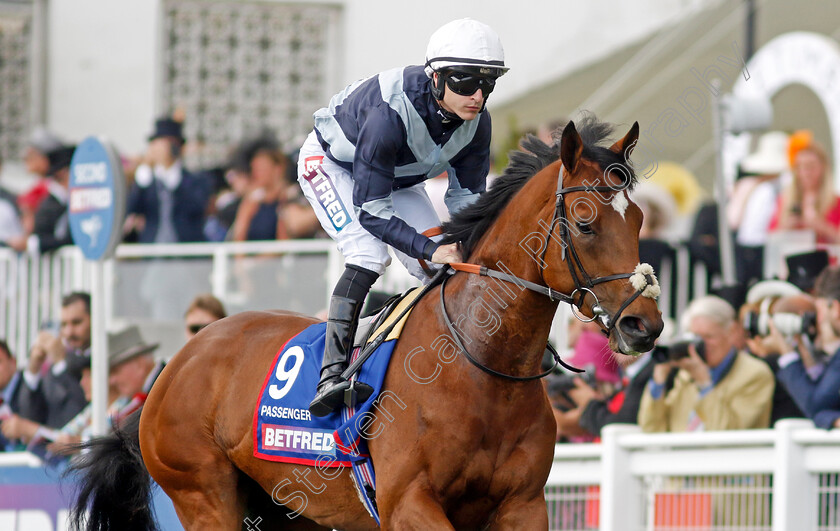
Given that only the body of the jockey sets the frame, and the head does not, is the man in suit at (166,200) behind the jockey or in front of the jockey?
behind

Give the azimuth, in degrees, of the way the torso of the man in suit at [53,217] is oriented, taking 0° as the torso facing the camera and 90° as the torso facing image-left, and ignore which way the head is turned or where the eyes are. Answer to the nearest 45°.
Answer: approximately 315°

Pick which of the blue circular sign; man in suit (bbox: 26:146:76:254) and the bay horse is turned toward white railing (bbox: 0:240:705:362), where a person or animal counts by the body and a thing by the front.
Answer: the man in suit

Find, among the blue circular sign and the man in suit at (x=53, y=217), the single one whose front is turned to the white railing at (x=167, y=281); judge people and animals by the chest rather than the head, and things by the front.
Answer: the man in suit

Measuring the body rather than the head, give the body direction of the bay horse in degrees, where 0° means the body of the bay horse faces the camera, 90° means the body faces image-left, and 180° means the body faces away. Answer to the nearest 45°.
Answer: approximately 315°

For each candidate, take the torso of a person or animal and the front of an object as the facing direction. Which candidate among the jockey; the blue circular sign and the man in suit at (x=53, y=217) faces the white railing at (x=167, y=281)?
the man in suit

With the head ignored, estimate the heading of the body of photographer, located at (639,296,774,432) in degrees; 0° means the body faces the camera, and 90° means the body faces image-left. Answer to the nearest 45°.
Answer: approximately 45°

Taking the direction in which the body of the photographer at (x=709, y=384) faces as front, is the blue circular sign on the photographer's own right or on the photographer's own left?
on the photographer's own right
